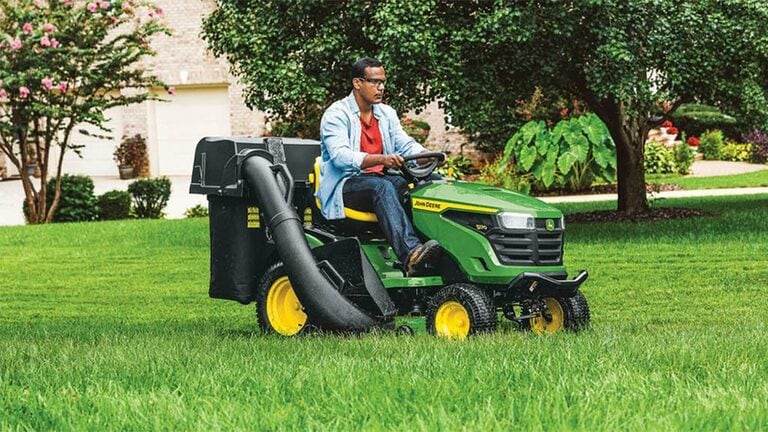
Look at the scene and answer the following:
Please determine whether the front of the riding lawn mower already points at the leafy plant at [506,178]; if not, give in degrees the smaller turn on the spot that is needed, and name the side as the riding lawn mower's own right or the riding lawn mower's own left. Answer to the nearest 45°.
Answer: approximately 135° to the riding lawn mower's own left

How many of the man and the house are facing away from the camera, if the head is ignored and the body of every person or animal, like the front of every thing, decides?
0

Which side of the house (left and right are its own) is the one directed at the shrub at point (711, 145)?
left

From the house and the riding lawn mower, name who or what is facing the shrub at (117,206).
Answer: the house

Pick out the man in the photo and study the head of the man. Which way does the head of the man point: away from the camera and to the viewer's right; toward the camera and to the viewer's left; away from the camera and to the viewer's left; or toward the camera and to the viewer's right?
toward the camera and to the viewer's right

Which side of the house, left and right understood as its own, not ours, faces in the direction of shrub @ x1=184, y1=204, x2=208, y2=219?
front

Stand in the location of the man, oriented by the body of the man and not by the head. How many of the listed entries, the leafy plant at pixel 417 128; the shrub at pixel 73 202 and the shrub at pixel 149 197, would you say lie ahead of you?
0

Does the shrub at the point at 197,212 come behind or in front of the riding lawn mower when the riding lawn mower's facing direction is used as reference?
behind

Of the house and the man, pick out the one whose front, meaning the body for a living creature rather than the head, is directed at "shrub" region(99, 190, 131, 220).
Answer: the house

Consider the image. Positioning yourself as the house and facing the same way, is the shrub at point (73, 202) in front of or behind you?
in front

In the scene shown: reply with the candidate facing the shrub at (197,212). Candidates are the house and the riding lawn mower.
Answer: the house

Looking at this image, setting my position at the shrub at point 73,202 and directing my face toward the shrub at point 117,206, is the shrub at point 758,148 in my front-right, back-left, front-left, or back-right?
front-left

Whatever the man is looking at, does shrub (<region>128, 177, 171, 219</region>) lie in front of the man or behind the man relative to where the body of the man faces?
behind

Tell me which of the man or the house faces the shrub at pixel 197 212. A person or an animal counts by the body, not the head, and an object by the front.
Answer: the house

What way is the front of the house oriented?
toward the camera
